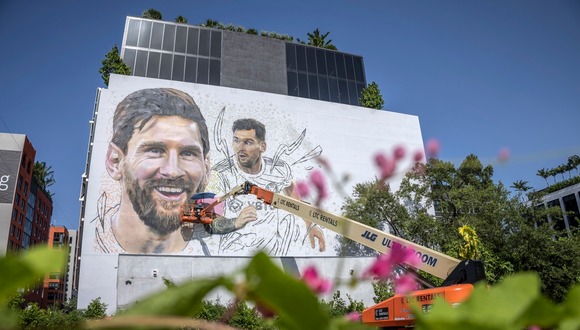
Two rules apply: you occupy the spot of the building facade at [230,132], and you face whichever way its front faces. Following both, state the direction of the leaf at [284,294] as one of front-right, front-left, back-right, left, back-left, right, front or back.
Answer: front

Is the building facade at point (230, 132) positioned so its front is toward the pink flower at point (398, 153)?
yes

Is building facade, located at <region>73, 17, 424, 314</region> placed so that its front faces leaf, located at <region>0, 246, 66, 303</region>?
yes

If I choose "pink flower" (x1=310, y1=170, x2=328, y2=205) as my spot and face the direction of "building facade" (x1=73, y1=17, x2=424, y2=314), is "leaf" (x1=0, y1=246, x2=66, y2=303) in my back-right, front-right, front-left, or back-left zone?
back-left

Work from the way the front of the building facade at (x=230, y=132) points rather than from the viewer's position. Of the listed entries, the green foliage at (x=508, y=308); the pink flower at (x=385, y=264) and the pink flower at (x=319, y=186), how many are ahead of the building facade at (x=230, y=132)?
3

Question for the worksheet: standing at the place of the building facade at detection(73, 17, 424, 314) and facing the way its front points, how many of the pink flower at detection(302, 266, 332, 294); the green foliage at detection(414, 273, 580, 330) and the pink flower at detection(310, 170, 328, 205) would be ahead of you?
3

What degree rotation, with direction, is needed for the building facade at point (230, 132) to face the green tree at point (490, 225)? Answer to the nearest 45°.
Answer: approximately 90° to its left

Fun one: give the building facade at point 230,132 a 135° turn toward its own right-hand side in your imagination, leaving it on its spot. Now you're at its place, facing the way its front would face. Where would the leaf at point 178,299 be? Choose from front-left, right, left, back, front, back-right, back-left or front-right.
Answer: back-left

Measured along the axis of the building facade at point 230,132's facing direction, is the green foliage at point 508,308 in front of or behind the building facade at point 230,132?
in front

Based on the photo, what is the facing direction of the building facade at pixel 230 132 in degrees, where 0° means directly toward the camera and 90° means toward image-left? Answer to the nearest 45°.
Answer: approximately 0°

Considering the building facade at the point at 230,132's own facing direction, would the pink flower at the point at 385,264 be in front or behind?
in front

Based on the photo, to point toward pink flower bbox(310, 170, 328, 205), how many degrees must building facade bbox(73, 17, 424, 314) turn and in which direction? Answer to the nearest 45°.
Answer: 0° — it already faces it
